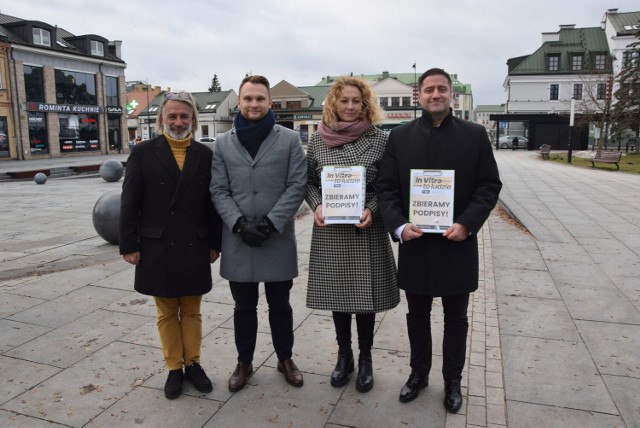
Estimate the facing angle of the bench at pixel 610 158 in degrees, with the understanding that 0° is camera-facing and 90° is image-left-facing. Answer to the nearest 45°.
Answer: approximately 45°

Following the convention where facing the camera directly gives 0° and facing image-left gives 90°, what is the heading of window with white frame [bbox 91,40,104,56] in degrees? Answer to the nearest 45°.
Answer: approximately 315°

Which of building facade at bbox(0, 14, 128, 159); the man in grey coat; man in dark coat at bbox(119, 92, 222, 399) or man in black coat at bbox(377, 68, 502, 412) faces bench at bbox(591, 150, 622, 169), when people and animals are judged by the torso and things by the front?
the building facade

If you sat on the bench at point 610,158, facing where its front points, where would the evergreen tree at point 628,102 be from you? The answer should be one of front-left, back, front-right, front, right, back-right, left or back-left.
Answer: back-right

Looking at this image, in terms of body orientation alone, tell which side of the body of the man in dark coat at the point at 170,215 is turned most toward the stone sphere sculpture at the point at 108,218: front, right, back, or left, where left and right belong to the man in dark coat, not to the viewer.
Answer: back

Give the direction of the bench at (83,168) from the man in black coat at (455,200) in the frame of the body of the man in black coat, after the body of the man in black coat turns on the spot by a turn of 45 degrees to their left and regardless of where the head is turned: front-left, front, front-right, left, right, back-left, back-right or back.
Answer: back

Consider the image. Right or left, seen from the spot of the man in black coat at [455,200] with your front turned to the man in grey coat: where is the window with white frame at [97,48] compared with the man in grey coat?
right

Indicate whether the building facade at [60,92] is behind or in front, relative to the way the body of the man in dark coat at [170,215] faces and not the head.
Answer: behind

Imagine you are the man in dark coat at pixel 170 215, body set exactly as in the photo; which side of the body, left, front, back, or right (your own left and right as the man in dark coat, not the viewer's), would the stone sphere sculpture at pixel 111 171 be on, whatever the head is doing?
back

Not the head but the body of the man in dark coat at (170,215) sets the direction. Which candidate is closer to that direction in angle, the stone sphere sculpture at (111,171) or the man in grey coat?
the man in grey coat

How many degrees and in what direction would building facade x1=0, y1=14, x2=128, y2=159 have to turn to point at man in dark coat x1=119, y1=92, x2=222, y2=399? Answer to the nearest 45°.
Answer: approximately 45° to its right

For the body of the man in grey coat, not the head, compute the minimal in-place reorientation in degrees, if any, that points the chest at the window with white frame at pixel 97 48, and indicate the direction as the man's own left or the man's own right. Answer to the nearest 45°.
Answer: approximately 180°
